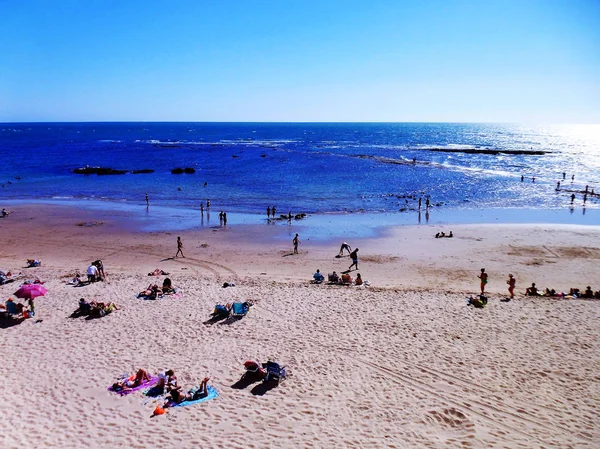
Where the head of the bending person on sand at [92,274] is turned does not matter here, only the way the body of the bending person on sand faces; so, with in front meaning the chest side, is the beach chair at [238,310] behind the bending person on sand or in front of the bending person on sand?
behind

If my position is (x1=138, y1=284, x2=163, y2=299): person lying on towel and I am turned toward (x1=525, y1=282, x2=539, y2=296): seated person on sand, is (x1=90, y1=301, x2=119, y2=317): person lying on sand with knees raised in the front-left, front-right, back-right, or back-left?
back-right

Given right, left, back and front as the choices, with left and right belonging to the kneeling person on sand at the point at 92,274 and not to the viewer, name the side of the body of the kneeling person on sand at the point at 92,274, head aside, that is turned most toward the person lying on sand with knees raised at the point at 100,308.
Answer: back

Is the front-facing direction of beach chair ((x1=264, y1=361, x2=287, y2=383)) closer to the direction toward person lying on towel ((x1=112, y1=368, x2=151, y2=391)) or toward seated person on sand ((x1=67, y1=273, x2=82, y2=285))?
the seated person on sand

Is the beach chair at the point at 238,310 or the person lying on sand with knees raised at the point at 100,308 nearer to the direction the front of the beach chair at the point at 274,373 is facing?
the beach chair

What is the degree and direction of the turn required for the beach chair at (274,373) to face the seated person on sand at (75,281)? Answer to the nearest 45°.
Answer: approximately 90° to its left

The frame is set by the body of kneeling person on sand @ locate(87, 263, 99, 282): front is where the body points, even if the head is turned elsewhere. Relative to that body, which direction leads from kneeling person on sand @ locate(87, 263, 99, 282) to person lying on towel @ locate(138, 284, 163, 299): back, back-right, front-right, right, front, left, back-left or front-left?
back-right

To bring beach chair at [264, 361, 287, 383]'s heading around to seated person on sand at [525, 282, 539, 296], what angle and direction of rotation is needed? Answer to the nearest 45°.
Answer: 0° — it already faces them

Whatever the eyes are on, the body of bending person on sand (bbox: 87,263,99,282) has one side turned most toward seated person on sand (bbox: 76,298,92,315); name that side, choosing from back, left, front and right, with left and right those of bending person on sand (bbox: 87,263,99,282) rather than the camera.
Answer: back

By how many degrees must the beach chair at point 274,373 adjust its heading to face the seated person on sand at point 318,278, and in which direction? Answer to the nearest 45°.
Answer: approximately 45° to its left

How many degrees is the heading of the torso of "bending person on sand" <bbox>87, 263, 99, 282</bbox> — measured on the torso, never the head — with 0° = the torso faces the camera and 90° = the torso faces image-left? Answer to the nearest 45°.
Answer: approximately 180°

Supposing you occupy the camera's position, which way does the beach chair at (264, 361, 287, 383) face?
facing away from the viewer and to the right of the viewer

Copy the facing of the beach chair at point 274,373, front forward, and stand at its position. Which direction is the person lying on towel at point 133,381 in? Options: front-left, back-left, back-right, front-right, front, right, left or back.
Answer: back-left

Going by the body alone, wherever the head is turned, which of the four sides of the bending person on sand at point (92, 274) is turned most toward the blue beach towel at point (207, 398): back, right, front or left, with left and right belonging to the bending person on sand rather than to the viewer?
back

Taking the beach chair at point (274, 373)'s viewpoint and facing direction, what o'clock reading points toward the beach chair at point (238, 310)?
the beach chair at point (238, 310) is roughly at 10 o'clock from the beach chair at point (274, 373).
